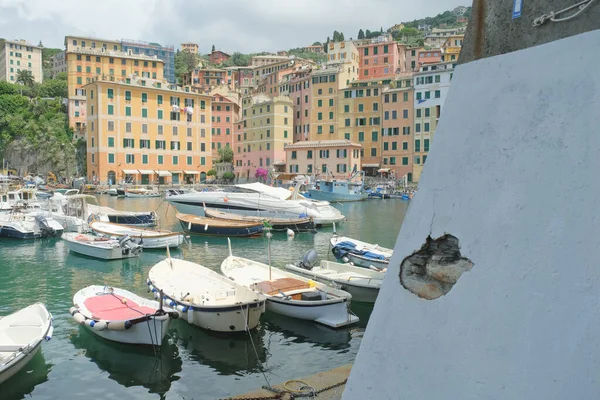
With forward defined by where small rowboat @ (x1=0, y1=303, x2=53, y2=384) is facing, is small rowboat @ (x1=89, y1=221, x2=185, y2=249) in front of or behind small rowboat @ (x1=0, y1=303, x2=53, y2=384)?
in front

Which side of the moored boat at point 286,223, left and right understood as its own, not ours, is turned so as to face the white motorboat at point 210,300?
left

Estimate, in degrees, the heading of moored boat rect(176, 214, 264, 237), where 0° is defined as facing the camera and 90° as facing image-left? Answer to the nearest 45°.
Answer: approximately 90°

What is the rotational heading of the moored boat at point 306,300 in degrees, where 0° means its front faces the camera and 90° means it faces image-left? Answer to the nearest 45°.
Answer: approximately 135°

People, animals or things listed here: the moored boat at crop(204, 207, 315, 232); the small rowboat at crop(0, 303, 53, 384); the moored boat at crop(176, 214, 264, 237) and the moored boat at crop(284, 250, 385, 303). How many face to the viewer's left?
2

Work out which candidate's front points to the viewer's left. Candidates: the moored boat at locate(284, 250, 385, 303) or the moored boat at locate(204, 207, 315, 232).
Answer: the moored boat at locate(204, 207, 315, 232)

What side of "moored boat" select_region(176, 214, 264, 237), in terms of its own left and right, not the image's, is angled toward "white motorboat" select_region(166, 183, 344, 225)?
right

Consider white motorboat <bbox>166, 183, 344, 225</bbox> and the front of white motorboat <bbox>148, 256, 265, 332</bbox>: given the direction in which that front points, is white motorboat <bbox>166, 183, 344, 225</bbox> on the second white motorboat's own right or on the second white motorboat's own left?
on the second white motorboat's own right

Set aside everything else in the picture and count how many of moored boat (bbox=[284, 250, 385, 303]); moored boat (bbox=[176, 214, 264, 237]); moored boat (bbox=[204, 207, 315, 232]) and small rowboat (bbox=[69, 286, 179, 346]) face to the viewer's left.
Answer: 2

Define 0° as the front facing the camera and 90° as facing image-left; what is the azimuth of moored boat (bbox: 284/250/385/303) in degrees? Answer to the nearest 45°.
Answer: approximately 315°

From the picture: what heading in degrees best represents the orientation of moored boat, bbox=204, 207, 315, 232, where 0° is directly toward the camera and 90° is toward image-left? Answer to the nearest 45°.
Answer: approximately 90°

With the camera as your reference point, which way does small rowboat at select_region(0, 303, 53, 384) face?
facing away from the viewer and to the right of the viewer

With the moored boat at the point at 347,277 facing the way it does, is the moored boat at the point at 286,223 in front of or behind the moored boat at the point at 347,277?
behind
